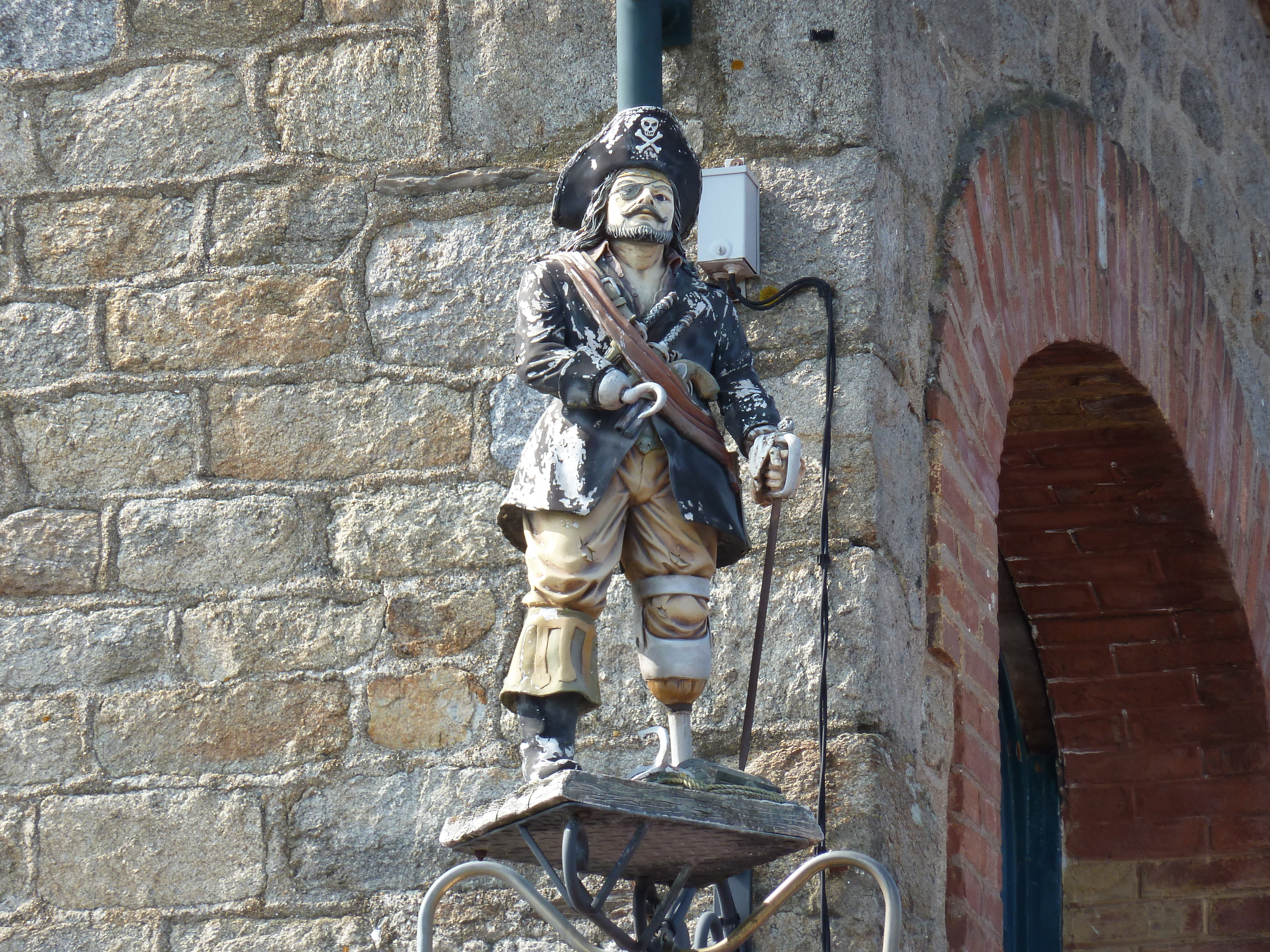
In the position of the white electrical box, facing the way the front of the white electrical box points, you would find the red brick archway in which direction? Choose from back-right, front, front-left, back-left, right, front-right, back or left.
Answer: back-left

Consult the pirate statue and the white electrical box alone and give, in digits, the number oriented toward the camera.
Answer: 2

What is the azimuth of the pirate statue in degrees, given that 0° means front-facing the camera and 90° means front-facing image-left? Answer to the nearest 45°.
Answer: approximately 0°
